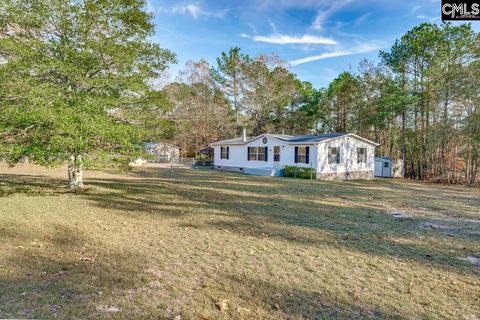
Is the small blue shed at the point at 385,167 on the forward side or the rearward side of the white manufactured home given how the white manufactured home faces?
on the rearward side
